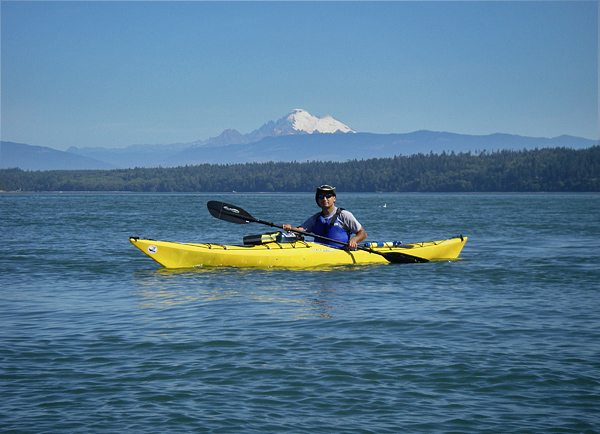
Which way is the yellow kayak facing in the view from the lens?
facing to the left of the viewer

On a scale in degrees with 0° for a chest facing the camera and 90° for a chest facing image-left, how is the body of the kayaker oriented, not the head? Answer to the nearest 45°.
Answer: approximately 45°
